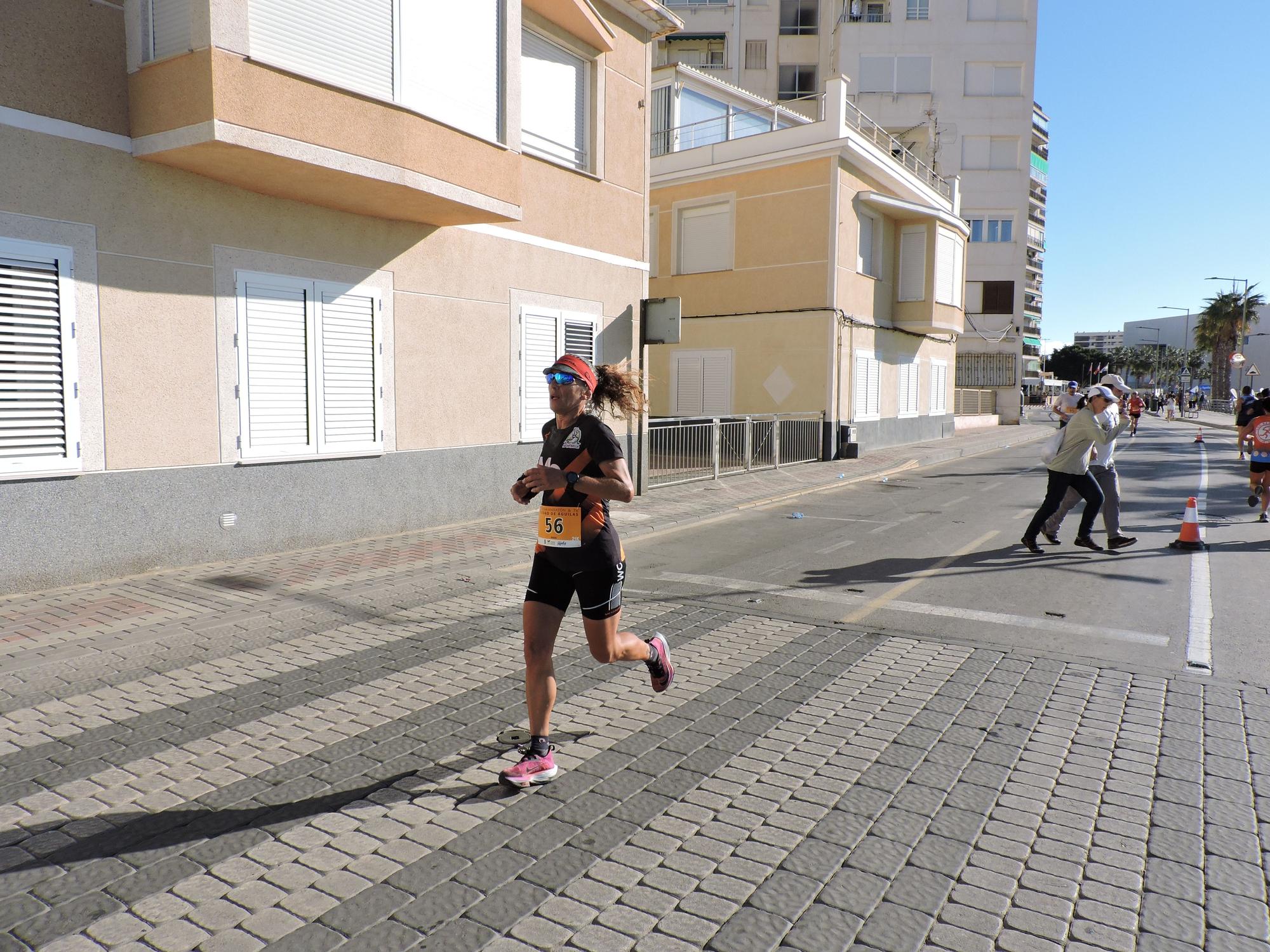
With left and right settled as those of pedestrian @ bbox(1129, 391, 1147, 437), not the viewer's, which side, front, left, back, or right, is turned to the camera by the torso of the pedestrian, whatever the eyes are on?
front

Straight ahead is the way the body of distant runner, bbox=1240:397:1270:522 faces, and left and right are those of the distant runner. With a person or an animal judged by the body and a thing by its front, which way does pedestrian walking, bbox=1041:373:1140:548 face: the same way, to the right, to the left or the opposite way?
to the right

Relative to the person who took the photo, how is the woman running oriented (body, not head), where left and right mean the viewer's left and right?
facing the viewer and to the left of the viewer

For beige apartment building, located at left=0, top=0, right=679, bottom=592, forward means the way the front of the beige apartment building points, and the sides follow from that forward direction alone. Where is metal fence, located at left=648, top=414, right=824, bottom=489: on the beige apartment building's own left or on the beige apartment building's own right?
on the beige apartment building's own left

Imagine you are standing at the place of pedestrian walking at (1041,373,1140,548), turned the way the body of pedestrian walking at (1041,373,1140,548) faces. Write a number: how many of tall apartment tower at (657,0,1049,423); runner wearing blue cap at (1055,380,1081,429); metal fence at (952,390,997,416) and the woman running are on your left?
3

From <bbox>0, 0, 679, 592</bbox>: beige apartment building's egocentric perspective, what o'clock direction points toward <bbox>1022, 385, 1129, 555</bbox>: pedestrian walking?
The pedestrian walking is roughly at 11 o'clock from the beige apartment building.

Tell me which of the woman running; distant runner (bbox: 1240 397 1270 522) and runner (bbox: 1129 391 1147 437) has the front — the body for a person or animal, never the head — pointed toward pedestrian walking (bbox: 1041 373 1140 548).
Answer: runner (bbox: 1129 391 1147 437)

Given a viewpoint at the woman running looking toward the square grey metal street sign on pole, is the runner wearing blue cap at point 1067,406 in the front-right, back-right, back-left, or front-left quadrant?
front-right

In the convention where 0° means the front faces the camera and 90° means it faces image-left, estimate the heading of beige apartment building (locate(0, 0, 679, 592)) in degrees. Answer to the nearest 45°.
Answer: approximately 315°

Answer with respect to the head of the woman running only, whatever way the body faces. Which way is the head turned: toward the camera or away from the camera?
toward the camera

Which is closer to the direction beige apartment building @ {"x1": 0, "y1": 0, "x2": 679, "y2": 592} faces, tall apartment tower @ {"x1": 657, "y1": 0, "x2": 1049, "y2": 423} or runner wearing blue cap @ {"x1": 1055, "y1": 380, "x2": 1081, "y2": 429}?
the runner wearing blue cap

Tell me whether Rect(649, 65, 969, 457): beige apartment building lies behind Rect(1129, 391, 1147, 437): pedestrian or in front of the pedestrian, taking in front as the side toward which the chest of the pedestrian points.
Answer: in front

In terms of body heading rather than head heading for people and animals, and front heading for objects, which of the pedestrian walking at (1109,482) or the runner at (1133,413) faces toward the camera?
the runner at (1133,413)
